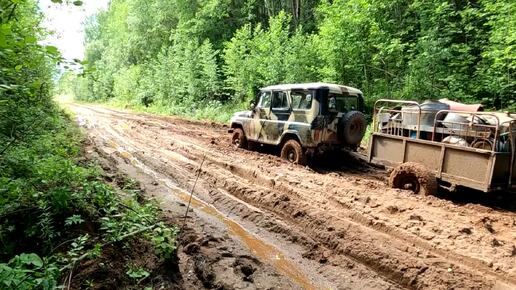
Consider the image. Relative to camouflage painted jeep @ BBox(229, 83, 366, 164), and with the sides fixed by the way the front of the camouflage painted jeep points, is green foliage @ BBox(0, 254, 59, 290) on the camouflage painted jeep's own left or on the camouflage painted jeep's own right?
on the camouflage painted jeep's own left

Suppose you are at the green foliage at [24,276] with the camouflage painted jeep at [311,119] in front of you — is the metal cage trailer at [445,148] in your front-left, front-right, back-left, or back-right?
front-right

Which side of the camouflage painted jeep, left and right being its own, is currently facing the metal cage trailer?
back

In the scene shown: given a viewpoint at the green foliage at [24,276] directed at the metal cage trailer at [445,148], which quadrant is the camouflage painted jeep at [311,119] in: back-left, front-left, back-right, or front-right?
front-left

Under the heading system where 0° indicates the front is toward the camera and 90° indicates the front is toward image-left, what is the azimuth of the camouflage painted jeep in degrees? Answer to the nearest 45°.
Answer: approximately 135°
